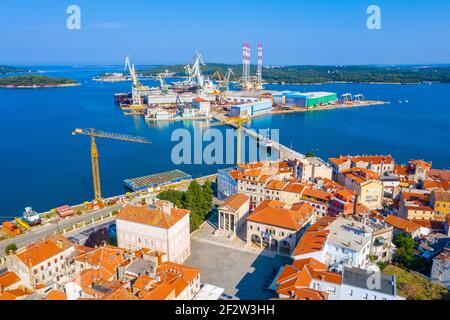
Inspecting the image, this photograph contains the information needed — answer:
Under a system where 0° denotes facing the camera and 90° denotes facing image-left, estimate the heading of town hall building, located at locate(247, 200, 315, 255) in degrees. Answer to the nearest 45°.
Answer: approximately 45°

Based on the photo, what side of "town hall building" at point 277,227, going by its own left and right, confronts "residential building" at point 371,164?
back

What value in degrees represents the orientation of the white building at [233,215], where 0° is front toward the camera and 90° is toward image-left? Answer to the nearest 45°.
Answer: approximately 45°

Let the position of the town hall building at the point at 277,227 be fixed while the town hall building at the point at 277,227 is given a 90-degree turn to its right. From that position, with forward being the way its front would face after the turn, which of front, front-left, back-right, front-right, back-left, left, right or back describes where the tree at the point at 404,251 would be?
back-right

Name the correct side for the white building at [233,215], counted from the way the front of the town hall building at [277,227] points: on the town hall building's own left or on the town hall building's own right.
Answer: on the town hall building's own right

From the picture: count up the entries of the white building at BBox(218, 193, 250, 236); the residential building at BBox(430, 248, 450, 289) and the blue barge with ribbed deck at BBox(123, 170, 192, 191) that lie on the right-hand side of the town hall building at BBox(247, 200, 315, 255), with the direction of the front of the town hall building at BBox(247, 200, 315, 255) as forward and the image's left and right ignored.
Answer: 2

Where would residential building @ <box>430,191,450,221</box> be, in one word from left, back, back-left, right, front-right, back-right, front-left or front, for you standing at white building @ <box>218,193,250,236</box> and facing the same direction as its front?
back-left

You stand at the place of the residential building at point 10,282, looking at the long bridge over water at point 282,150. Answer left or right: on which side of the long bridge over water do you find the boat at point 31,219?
left
